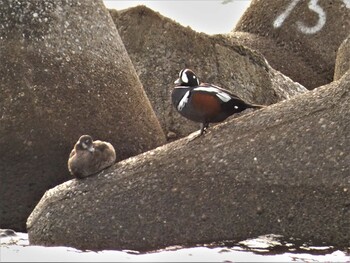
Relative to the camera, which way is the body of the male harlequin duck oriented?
to the viewer's left

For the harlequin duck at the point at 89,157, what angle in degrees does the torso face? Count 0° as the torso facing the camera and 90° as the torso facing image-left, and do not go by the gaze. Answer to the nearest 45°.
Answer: approximately 45°

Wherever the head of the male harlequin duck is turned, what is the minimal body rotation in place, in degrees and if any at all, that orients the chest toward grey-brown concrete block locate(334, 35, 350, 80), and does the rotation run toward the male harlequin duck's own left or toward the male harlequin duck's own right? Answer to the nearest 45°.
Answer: approximately 135° to the male harlequin duck's own right

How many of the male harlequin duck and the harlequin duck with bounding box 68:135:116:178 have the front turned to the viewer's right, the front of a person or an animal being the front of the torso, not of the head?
0

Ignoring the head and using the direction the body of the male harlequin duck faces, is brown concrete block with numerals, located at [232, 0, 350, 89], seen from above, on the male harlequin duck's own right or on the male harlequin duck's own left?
on the male harlequin duck's own right

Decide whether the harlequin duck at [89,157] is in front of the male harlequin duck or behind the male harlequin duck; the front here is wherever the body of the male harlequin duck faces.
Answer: in front
